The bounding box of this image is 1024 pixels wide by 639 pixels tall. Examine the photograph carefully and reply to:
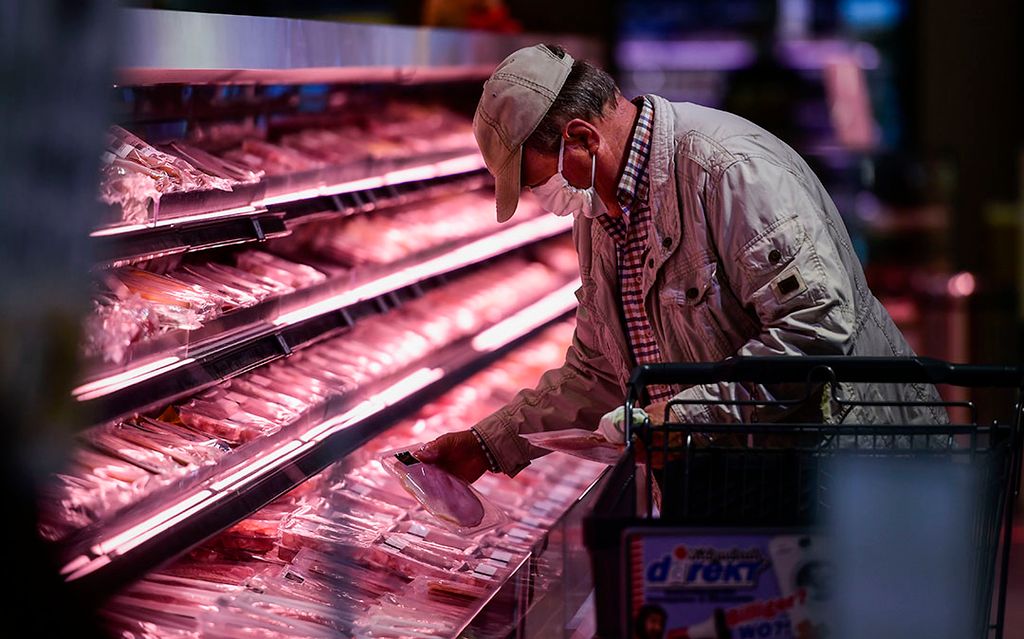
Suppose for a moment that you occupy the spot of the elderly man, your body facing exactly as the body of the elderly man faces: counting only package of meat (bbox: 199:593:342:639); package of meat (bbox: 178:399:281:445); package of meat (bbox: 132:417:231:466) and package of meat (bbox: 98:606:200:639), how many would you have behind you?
0

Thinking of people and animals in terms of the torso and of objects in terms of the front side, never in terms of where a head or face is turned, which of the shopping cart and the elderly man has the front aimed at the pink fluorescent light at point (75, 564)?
the elderly man

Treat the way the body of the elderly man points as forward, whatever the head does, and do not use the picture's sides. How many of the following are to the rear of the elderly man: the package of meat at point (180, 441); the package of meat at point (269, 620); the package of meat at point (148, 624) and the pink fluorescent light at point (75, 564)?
0

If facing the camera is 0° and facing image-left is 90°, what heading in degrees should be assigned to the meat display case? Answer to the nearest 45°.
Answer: approximately 315°

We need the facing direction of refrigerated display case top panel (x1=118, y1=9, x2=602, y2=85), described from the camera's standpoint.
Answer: facing the viewer and to the right of the viewer

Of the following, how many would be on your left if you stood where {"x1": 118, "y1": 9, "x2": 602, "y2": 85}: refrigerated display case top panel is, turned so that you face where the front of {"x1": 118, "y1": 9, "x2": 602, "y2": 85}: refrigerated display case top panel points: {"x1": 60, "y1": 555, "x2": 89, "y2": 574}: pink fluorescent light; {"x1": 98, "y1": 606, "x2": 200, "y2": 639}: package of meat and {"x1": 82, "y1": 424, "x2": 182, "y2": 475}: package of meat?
0

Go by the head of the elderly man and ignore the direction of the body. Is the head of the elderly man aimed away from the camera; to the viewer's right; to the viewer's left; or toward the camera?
to the viewer's left

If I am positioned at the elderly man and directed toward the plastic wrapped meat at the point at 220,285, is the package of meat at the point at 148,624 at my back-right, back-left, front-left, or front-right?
front-left

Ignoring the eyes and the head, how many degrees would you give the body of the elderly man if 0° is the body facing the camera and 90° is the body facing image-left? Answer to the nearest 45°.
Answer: approximately 45°
